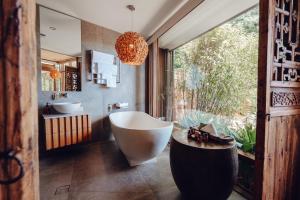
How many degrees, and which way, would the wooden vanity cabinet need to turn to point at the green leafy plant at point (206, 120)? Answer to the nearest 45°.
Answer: approximately 45° to its left

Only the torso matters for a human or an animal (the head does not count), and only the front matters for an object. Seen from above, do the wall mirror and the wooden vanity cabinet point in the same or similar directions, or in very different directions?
same or similar directions

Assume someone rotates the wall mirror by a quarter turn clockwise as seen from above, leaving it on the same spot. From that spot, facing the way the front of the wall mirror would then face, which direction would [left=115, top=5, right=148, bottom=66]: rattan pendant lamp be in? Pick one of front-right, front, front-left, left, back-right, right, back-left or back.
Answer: left

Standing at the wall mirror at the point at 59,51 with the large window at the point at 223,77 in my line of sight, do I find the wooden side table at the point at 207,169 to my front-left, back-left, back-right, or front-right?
front-right

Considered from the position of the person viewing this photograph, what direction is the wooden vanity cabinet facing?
facing the viewer and to the right of the viewer

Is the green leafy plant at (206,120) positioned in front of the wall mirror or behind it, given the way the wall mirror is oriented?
in front

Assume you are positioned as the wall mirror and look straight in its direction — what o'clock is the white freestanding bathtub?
The white freestanding bathtub is roughly at 12 o'clock from the wall mirror.

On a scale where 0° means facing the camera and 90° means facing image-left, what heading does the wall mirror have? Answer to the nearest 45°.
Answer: approximately 315°

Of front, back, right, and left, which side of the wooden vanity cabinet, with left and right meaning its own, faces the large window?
front

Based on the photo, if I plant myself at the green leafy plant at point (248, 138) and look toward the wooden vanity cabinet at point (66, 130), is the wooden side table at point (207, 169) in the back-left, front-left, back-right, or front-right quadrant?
front-left

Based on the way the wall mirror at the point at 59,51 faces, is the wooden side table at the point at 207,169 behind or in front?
in front

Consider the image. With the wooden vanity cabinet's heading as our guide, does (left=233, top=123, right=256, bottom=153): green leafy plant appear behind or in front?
in front

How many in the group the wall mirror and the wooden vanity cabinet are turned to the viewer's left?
0
